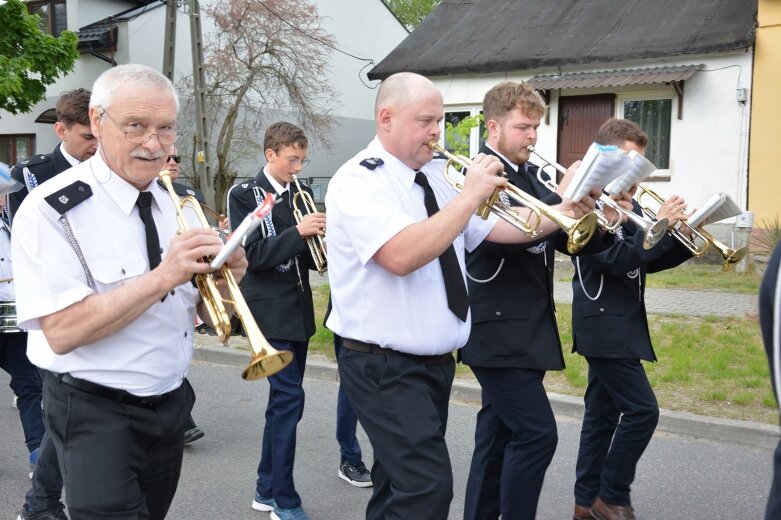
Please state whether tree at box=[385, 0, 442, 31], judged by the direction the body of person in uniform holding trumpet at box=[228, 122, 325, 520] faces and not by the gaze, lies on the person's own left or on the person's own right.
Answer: on the person's own left

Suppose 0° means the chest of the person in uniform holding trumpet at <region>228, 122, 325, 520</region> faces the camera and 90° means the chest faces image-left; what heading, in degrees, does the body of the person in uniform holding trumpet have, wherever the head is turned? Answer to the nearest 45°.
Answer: approximately 315°

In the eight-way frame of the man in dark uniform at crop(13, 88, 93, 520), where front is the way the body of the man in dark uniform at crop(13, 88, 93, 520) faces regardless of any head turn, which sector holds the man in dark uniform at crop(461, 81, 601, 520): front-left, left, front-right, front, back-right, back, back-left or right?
front

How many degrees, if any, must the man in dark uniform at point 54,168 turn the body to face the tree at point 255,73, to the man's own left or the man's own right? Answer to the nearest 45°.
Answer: approximately 135° to the man's own left

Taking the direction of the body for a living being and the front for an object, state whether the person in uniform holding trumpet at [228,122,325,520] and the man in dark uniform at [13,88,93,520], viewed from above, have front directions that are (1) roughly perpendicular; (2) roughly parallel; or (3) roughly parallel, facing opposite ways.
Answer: roughly parallel

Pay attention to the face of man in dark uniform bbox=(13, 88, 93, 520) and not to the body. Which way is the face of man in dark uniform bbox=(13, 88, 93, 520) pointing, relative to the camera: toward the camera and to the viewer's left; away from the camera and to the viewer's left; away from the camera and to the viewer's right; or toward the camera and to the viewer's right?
toward the camera and to the viewer's right

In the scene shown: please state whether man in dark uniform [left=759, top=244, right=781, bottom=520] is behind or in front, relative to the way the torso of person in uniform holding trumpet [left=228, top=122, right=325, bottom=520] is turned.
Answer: in front
